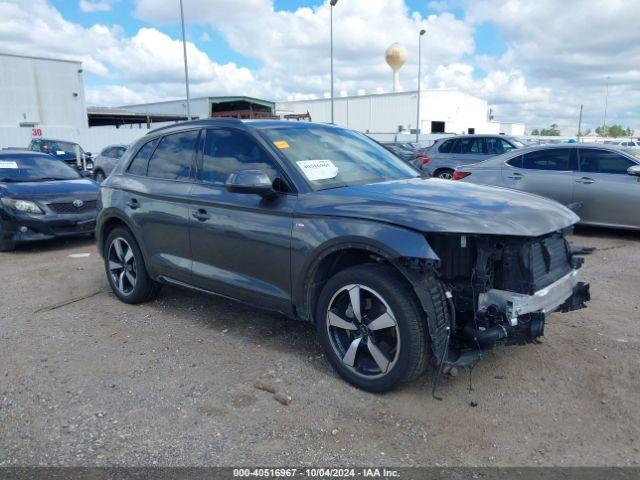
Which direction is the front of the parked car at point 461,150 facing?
to the viewer's right

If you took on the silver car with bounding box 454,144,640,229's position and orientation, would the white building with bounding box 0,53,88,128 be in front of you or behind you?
behind

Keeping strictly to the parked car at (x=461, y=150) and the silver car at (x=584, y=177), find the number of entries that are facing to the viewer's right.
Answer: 2

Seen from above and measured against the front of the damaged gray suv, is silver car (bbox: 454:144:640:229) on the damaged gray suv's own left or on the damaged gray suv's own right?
on the damaged gray suv's own left

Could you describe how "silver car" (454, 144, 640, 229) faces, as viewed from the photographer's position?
facing to the right of the viewer

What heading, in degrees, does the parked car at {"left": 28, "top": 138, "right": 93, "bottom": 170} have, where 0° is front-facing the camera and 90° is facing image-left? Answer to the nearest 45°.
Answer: approximately 315°

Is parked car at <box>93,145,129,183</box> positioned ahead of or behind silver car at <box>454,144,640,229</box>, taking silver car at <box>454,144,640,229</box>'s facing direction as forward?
behind
